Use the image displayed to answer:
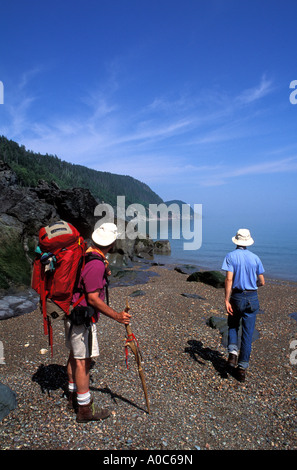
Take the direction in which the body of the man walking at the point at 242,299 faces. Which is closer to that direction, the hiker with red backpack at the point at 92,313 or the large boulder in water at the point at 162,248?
the large boulder in water

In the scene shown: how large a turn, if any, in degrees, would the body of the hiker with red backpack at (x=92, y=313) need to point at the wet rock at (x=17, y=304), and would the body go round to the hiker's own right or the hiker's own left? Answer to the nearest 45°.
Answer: approximately 90° to the hiker's own left

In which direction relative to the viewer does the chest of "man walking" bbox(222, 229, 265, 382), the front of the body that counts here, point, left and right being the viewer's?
facing away from the viewer

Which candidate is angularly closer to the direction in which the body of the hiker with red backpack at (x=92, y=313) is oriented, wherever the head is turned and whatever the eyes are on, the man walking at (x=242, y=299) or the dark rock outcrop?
the man walking

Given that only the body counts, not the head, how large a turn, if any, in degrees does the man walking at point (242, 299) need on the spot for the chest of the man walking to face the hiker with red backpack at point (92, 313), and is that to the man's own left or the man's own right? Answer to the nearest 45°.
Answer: approximately 135° to the man's own left

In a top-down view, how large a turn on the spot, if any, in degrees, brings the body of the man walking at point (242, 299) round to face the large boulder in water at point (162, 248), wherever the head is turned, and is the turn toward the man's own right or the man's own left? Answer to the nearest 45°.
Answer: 0° — they already face it

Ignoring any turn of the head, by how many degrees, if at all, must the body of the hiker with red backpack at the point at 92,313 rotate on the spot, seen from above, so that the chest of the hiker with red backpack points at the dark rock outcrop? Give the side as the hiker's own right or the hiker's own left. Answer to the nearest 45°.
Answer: approximately 90° to the hiker's own left

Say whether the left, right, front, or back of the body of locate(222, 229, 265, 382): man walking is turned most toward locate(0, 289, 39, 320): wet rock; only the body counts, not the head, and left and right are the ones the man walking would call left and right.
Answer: left

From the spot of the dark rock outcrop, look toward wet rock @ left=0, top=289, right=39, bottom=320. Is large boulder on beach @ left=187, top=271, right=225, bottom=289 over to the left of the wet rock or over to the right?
left
